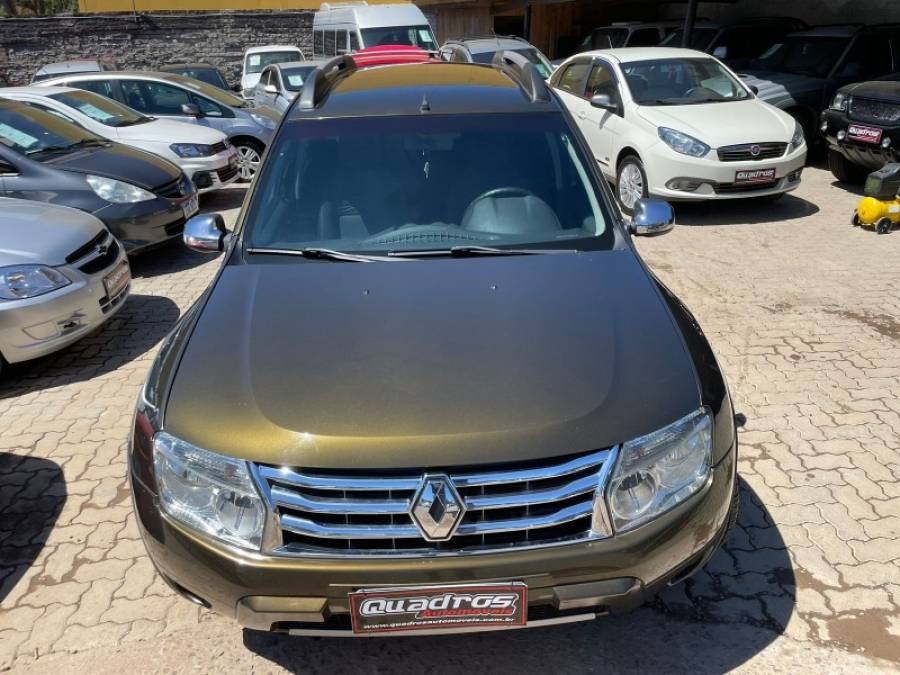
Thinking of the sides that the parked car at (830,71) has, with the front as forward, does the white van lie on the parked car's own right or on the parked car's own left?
on the parked car's own right

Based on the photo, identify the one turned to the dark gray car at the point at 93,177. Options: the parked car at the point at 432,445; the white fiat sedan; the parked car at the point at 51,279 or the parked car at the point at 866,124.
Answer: the parked car at the point at 866,124

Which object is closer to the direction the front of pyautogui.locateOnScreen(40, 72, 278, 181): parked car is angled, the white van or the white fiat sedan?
the white fiat sedan

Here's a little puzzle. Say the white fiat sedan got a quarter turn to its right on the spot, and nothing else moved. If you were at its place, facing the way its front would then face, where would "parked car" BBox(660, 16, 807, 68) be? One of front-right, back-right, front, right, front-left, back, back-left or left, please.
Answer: back-right

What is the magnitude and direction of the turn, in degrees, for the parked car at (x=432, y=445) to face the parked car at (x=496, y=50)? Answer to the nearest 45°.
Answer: approximately 180°

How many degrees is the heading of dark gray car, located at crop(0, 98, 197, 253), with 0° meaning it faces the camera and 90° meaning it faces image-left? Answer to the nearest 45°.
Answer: approximately 315°

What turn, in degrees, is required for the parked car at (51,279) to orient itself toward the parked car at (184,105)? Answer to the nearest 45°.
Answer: approximately 135° to its left

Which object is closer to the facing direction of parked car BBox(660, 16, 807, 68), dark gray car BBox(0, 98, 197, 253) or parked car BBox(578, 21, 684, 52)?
the dark gray car

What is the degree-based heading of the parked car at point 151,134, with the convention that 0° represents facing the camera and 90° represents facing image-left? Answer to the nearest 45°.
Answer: approximately 315°
